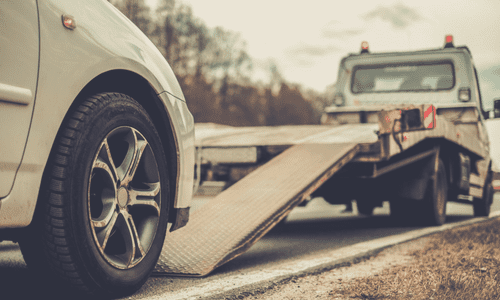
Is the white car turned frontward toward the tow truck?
yes

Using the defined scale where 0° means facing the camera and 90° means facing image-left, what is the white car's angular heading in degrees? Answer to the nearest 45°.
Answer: approximately 225°
